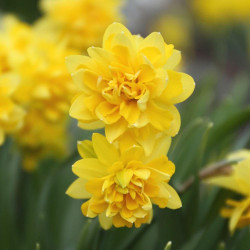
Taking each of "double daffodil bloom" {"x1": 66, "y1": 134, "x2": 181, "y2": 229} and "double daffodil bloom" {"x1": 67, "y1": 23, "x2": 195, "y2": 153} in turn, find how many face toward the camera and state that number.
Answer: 2

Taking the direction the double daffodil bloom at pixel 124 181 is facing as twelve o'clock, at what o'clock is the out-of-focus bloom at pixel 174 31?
The out-of-focus bloom is roughly at 6 o'clock from the double daffodil bloom.

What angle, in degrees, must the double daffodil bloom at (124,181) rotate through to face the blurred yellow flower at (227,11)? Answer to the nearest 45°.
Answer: approximately 180°

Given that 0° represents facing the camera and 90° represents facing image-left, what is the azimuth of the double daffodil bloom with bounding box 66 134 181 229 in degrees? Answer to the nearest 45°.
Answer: approximately 0°

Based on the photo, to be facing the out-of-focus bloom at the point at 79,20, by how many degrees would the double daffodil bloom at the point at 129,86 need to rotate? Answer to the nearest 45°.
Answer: approximately 180°

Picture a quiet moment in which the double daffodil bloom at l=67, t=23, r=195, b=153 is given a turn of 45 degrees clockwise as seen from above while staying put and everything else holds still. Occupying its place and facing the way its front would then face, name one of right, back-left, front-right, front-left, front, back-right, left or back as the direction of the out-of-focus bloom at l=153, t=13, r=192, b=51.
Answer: back-right
